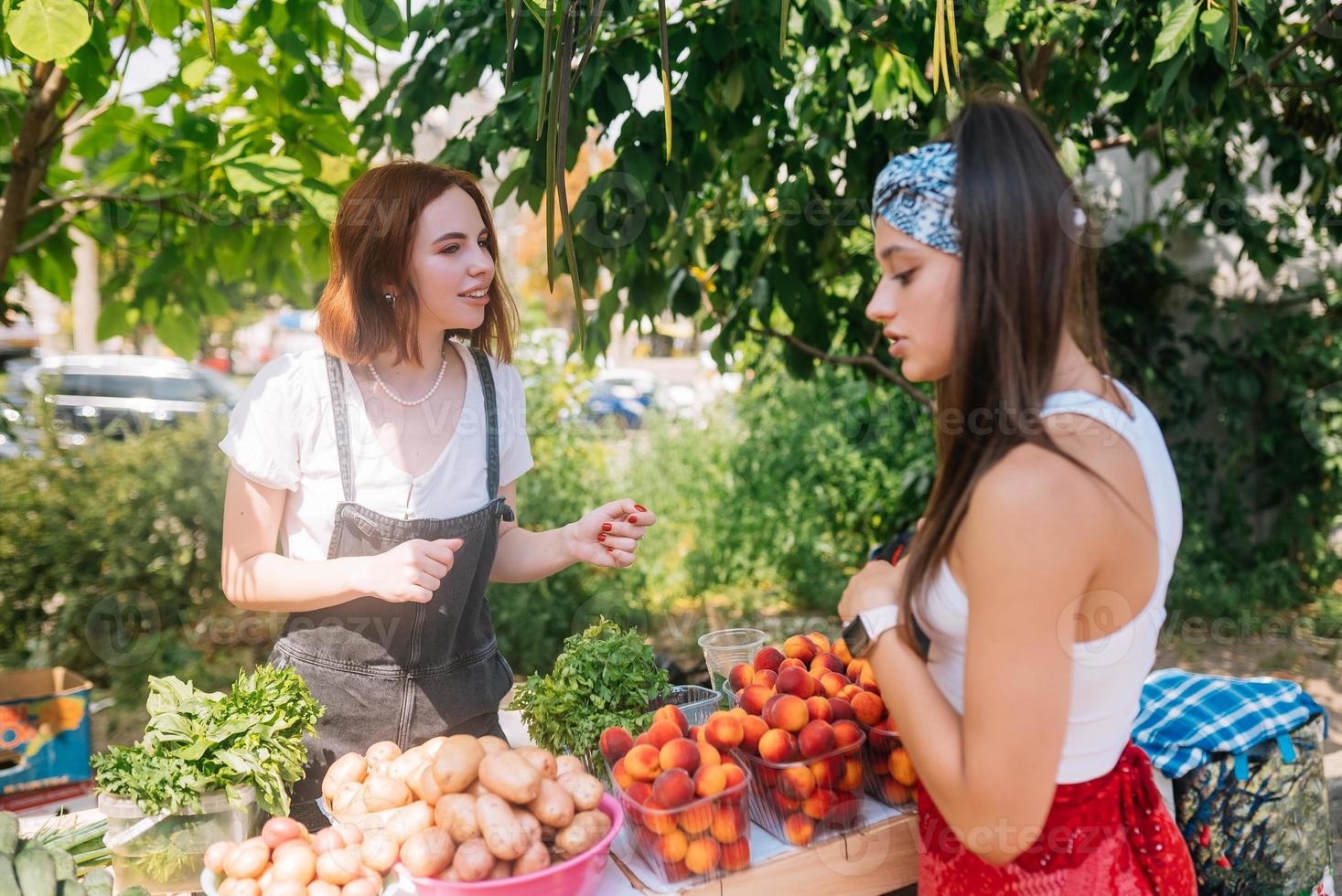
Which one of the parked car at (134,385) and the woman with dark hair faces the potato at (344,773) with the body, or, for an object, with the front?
the woman with dark hair

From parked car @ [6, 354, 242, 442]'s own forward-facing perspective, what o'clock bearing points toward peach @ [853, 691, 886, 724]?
The peach is roughly at 3 o'clock from the parked car.

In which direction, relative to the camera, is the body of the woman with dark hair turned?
to the viewer's left

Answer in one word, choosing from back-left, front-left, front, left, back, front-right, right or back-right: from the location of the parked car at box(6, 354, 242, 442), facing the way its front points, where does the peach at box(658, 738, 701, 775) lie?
right

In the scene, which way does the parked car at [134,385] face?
to the viewer's right

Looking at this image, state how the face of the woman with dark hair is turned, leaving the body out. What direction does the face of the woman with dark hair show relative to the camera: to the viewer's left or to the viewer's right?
to the viewer's left

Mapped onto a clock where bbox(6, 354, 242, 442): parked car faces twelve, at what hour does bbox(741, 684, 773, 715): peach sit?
The peach is roughly at 3 o'clock from the parked car.

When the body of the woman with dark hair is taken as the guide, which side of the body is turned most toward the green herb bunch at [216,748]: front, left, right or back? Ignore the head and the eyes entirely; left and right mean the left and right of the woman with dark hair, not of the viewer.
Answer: front

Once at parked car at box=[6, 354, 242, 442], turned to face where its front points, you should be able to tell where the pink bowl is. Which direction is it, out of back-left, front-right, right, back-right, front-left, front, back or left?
right

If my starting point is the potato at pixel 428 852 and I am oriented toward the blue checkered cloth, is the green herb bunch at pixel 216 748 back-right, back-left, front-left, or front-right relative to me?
back-left

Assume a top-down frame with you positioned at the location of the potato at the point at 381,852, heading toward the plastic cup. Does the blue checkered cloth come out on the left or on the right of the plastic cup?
right
